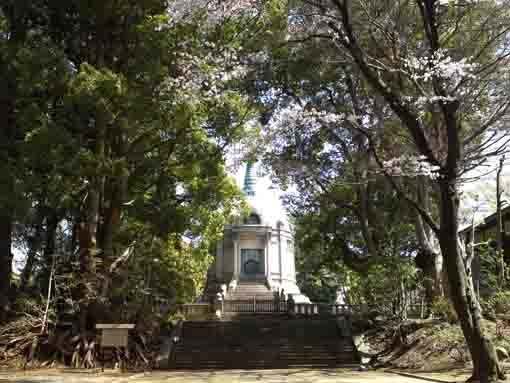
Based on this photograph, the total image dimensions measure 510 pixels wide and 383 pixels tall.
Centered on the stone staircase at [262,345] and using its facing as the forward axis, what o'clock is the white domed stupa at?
The white domed stupa is roughly at 6 o'clock from the stone staircase.

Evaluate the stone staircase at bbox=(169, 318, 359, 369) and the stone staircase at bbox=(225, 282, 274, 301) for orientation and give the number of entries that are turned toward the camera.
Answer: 2

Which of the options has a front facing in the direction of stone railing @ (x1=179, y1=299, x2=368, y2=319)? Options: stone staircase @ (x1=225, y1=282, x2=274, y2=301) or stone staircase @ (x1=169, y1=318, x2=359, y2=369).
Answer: stone staircase @ (x1=225, y1=282, x2=274, y2=301)

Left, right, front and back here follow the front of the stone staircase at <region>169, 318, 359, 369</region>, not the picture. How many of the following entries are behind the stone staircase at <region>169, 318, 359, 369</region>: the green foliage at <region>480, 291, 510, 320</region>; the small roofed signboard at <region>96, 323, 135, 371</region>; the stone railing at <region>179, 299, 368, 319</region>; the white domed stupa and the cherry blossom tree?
2

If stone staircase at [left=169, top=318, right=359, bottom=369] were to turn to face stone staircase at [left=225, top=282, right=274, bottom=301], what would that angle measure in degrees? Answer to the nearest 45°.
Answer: approximately 180°

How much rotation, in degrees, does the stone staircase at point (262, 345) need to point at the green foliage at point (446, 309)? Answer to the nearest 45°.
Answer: approximately 45° to its left

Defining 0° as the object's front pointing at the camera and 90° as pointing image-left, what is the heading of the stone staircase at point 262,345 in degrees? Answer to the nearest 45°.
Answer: approximately 0°

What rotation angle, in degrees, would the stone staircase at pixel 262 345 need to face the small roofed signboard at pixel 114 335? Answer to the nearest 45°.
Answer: approximately 45° to its right

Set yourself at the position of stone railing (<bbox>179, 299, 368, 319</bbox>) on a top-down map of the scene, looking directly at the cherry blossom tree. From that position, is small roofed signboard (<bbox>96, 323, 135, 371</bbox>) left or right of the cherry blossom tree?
right

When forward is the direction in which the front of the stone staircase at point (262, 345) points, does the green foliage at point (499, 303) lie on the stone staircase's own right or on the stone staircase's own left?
on the stone staircase's own left
